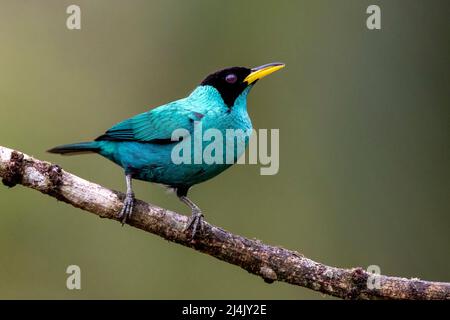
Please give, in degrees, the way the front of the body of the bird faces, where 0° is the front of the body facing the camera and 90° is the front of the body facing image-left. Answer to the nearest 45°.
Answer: approximately 270°
